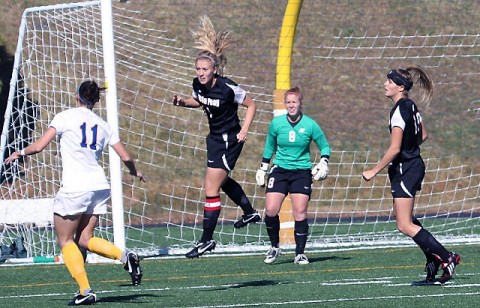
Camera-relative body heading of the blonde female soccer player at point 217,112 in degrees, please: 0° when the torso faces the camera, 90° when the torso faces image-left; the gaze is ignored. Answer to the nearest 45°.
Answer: approximately 45°

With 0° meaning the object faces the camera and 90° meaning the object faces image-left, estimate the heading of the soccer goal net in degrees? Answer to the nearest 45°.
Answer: approximately 0°

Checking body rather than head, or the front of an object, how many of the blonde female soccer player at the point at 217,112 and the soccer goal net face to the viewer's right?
0

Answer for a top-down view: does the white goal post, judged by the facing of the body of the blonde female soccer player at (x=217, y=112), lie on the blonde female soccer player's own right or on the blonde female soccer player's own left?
on the blonde female soccer player's own right

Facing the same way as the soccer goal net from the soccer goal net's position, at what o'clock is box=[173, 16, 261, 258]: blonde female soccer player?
The blonde female soccer player is roughly at 12 o'clock from the soccer goal net.

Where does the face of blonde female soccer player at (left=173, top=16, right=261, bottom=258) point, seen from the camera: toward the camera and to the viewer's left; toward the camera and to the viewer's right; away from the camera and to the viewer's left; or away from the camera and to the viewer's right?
toward the camera and to the viewer's left
